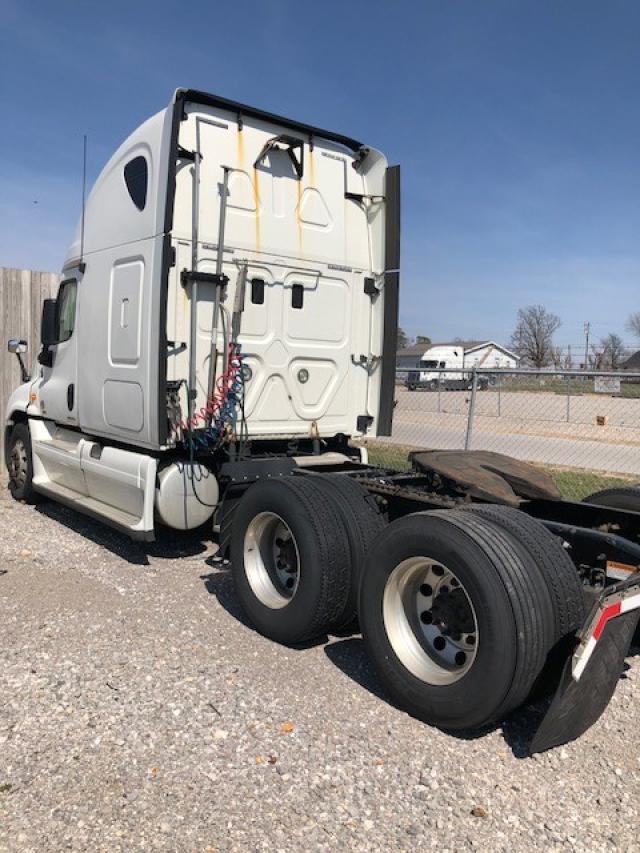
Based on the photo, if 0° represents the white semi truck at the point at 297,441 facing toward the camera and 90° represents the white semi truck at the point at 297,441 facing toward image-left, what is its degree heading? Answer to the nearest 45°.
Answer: approximately 135°

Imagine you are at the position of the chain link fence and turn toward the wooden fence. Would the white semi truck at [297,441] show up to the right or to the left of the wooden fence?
left

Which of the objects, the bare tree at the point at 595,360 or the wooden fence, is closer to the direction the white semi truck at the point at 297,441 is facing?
the wooden fence

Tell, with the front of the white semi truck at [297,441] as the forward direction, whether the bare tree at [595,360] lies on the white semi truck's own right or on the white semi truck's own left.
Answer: on the white semi truck's own right

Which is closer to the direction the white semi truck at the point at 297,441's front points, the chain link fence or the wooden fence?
the wooden fence

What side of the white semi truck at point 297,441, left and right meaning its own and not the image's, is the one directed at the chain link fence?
right

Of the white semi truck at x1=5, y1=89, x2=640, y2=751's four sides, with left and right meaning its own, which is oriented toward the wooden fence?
front
